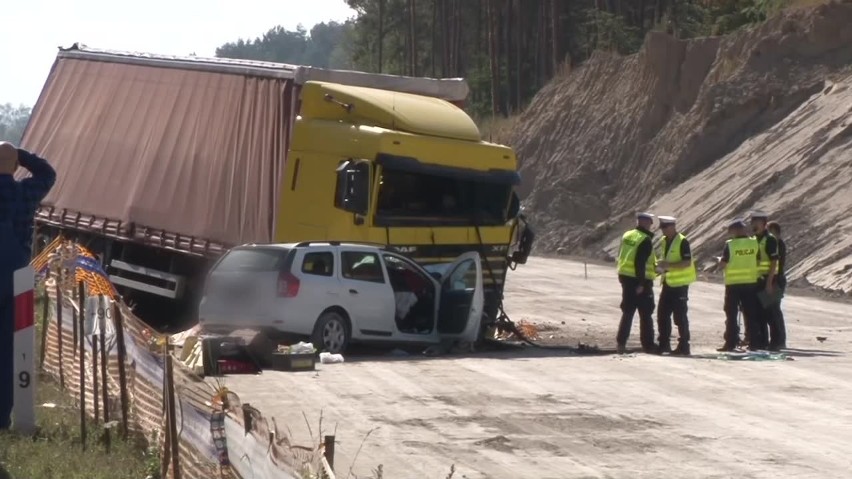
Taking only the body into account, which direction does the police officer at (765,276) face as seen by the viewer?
to the viewer's left

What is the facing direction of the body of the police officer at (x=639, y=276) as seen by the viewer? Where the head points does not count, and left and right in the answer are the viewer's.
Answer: facing away from the viewer and to the right of the viewer

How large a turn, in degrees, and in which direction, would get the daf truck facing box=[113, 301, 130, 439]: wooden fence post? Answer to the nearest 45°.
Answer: approximately 45° to its right

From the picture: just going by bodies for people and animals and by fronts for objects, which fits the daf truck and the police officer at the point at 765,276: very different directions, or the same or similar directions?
very different directions

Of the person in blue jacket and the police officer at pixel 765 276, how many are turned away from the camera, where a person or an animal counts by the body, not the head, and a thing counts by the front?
1

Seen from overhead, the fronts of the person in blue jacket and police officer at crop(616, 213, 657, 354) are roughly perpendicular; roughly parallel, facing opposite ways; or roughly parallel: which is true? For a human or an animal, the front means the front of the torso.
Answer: roughly perpendicular

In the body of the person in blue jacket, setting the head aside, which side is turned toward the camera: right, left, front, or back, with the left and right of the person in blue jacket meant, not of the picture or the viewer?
back
